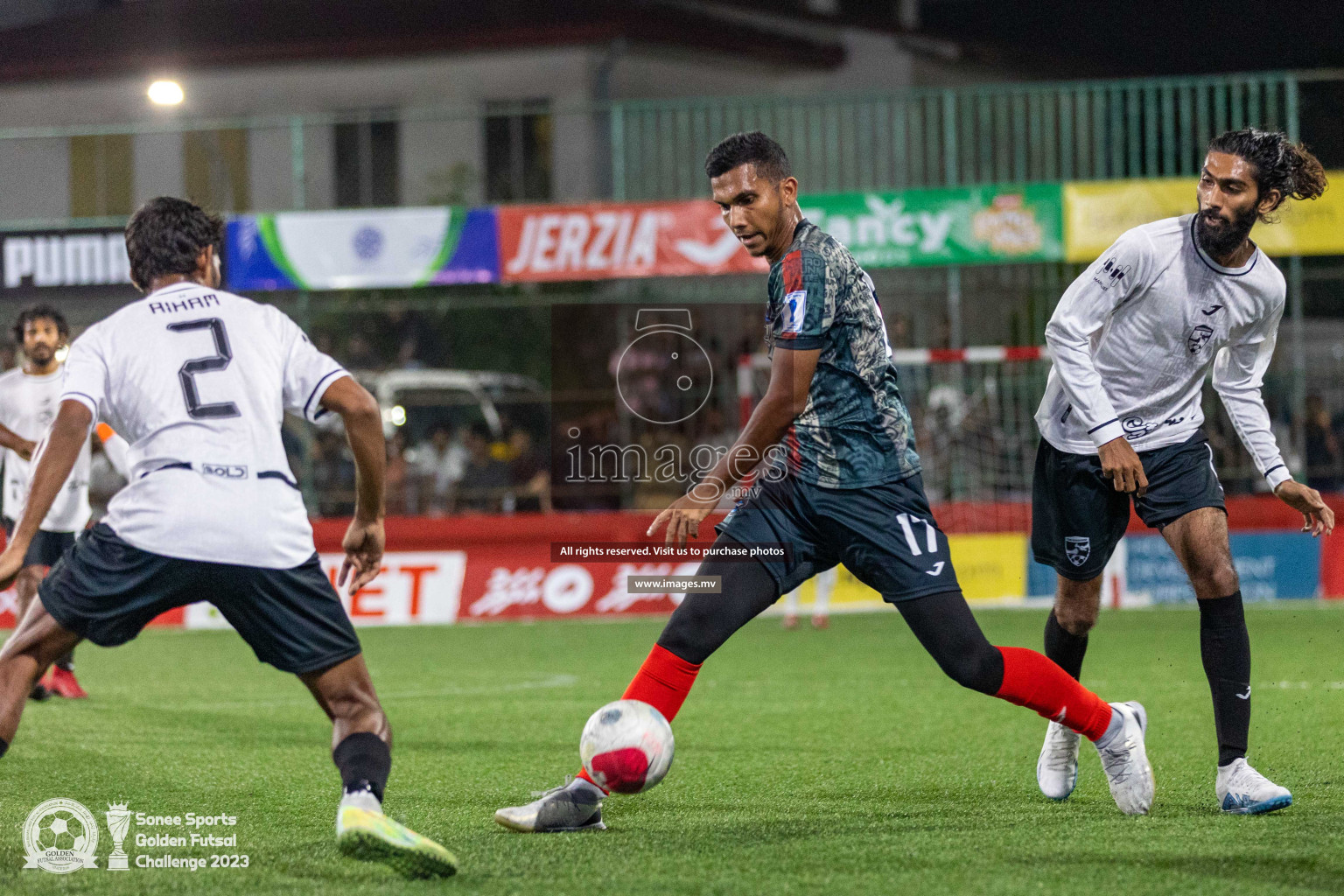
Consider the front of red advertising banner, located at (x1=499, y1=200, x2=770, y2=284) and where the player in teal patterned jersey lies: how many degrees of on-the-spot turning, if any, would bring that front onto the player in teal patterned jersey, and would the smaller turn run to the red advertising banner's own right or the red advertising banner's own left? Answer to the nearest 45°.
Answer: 0° — it already faces them

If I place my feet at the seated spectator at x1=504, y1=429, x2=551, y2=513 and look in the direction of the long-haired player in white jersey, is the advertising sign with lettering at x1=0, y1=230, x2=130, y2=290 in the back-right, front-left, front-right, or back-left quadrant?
back-right

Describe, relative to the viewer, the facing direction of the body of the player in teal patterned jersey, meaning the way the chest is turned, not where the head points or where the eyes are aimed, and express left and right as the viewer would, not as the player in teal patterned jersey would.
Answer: facing to the left of the viewer

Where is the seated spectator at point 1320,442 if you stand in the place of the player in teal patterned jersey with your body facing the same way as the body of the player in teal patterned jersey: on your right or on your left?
on your right

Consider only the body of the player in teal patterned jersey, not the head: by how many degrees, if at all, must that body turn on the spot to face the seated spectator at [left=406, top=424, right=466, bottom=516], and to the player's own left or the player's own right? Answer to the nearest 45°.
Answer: approximately 90° to the player's own right

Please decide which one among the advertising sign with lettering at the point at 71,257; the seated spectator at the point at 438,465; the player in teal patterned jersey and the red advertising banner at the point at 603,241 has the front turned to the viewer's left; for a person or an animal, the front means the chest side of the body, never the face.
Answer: the player in teal patterned jersey

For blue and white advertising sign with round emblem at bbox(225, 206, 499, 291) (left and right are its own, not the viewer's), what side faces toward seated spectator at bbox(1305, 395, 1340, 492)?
left

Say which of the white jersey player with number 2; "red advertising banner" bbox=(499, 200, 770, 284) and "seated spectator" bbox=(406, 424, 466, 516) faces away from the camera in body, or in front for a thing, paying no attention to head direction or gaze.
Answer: the white jersey player with number 2

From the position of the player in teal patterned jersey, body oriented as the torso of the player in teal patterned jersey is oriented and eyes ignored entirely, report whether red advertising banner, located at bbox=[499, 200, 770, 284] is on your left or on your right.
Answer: on your right

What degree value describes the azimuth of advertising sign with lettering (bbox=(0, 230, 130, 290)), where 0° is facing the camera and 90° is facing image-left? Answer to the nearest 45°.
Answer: approximately 0°

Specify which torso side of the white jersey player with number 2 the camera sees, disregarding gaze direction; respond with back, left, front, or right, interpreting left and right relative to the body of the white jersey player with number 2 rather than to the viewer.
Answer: back
